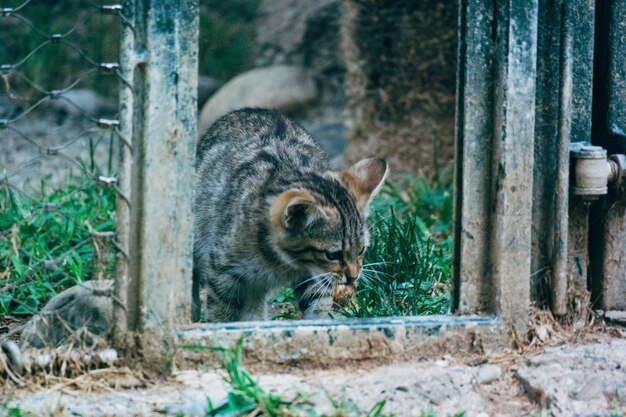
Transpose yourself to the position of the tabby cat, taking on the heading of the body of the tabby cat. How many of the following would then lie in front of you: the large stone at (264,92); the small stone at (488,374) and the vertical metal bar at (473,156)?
2

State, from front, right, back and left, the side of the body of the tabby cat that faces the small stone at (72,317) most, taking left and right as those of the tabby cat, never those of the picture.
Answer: right

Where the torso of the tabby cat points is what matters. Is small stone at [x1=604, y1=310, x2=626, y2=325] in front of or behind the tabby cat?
in front

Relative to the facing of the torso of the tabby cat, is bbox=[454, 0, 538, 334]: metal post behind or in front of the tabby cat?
in front

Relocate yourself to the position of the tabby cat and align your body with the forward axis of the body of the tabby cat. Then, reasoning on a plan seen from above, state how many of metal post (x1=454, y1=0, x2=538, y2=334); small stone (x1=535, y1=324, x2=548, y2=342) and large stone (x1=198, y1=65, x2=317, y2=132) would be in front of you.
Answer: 2

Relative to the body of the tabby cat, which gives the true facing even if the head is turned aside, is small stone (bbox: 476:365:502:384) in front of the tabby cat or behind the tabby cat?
in front

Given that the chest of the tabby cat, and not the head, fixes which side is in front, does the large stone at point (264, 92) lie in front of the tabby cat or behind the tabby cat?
behind

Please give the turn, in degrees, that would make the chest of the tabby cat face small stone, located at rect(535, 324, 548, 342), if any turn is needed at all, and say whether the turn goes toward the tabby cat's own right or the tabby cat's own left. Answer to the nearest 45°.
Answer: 0° — it already faces it

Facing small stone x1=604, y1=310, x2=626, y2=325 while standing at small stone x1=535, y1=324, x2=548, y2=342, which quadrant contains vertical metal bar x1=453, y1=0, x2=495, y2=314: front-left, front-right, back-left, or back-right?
back-left

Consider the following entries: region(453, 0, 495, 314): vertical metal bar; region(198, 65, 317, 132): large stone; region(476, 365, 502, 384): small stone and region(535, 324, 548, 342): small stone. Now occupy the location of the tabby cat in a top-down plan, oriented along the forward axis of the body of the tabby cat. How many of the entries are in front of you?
3

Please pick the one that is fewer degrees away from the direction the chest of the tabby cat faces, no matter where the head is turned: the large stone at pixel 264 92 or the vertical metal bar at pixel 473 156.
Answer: the vertical metal bar

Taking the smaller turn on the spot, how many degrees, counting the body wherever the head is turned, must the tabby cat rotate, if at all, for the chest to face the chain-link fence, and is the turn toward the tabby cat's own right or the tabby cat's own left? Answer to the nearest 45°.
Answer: approximately 180°
